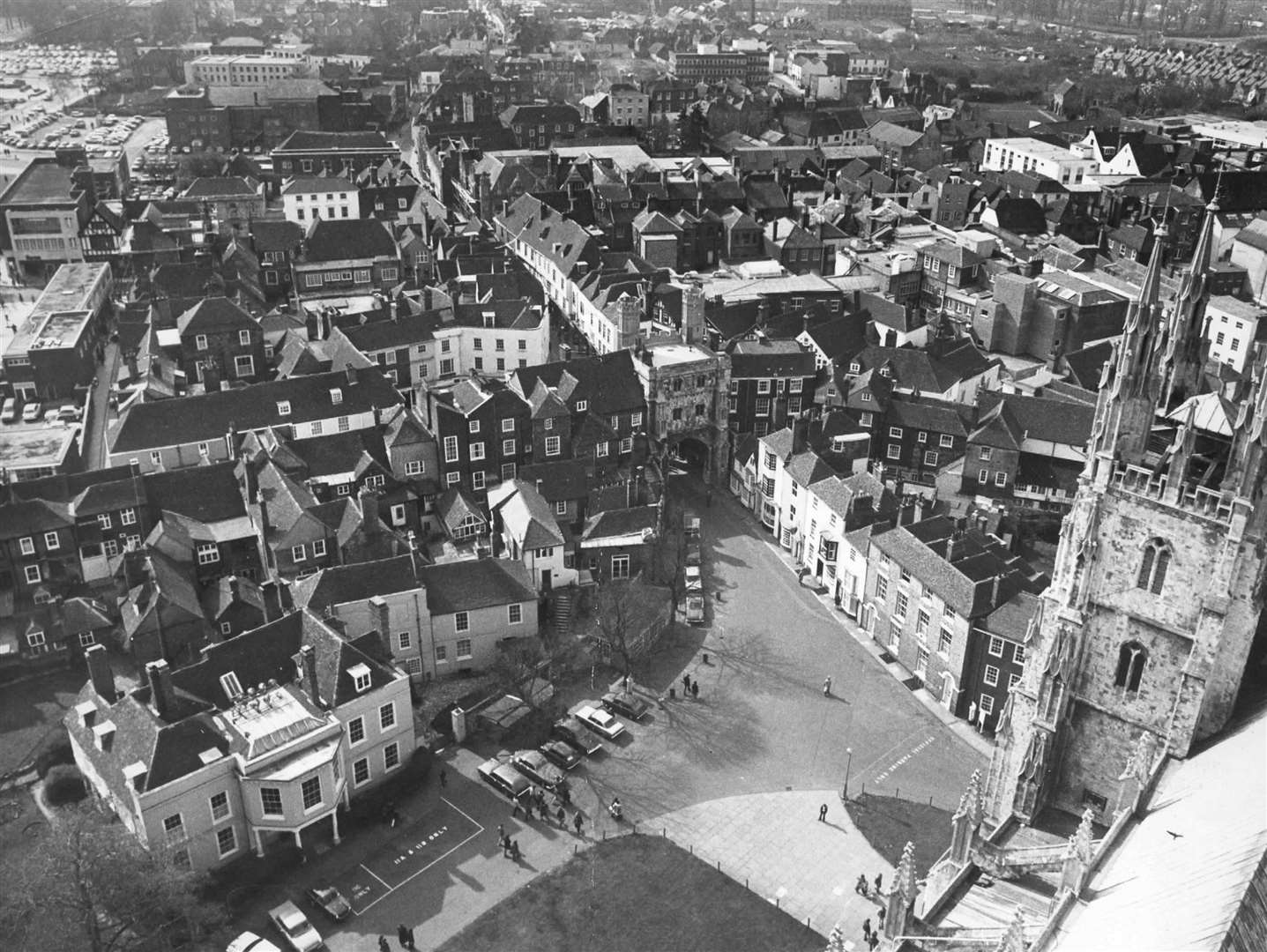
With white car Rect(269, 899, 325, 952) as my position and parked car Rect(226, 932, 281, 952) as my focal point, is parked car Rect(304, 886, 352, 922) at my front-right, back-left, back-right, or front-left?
back-right

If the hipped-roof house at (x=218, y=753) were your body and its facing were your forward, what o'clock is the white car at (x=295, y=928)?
The white car is roughly at 1 o'clock from the hipped-roof house.

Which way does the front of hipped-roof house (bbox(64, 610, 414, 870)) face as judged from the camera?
facing the viewer and to the right of the viewer
